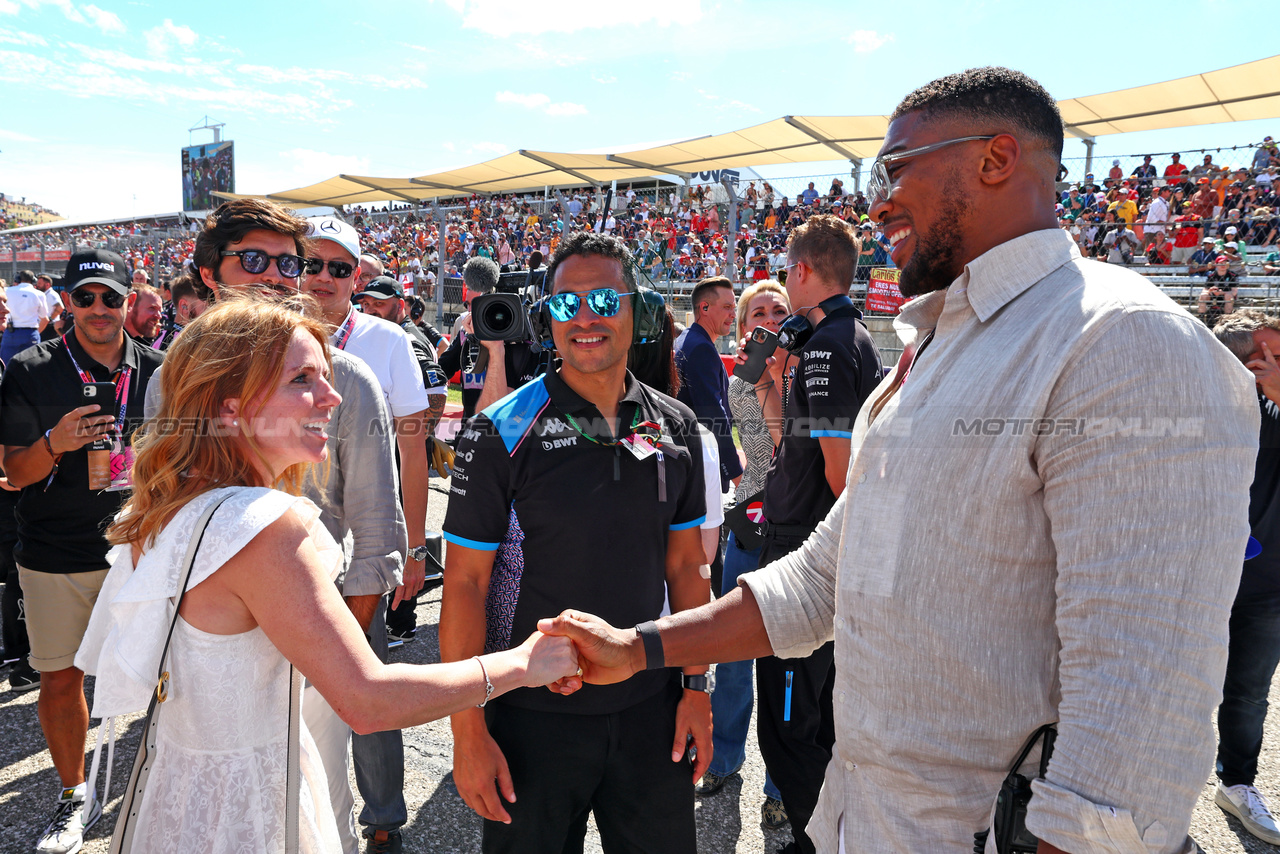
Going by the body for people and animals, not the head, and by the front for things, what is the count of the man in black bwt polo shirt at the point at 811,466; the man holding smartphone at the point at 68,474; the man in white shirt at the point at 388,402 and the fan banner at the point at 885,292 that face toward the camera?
3

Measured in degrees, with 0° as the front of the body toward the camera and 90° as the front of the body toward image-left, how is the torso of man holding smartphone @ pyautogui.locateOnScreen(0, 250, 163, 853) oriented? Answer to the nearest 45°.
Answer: approximately 0°

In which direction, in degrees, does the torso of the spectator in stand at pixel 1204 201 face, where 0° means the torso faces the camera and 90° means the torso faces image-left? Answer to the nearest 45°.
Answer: approximately 45°

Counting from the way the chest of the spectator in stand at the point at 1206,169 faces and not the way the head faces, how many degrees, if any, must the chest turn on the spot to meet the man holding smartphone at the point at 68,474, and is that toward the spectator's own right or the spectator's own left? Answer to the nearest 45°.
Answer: approximately 45° to the spectator's own left

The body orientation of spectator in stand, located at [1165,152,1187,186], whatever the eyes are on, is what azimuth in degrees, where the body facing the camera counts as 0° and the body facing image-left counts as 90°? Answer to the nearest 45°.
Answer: approximately 45°

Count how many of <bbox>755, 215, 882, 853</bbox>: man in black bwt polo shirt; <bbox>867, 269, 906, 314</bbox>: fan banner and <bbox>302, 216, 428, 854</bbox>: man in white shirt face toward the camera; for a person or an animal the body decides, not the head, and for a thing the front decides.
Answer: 2

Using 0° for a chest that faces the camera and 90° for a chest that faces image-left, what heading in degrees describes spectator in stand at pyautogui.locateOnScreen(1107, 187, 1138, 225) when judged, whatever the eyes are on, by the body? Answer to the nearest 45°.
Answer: approximately 45°

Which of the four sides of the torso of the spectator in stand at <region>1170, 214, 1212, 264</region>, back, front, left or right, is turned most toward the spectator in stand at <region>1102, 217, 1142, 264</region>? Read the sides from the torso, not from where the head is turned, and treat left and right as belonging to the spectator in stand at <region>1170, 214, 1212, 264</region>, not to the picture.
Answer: right

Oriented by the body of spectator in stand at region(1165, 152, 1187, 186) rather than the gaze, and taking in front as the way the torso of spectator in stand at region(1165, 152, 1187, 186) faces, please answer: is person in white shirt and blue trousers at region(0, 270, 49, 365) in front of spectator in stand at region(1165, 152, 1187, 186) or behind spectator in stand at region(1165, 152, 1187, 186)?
in front
